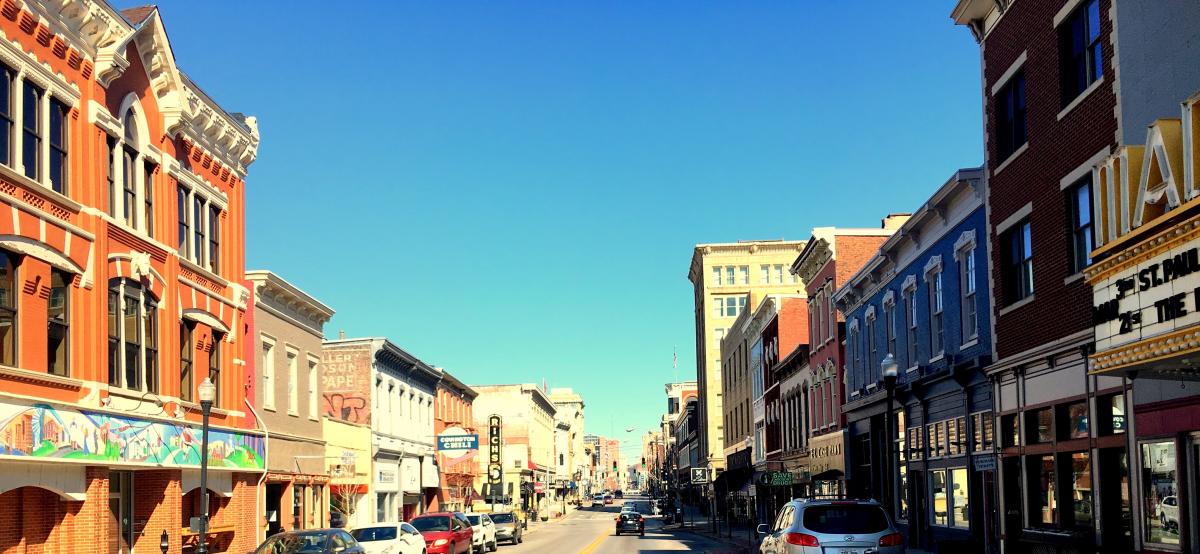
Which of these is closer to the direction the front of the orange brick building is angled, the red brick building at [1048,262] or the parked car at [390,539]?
the red brick building

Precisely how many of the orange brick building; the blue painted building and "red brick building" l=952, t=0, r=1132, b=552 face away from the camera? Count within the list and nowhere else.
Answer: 0

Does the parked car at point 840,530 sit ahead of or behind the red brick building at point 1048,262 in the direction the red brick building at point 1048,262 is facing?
ahead

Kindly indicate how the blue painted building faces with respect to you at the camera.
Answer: facing the viewer and to the left of the viewer

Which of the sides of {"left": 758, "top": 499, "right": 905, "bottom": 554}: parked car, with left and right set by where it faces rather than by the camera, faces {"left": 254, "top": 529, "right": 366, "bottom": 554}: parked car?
left

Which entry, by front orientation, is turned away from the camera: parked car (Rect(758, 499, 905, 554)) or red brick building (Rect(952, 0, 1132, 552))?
the parked car

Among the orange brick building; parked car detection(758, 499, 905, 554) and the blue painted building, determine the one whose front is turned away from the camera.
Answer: the parked car

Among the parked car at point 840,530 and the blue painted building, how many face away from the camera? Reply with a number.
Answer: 1

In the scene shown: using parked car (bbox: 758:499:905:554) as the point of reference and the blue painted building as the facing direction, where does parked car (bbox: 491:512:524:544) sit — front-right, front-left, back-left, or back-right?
front-left

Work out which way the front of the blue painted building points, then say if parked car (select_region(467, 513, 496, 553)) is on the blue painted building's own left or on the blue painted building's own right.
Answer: on the blue painted building's own right

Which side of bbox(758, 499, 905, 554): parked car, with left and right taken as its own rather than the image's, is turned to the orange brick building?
left

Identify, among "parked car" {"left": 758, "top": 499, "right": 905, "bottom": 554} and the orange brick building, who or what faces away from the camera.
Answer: the parked car

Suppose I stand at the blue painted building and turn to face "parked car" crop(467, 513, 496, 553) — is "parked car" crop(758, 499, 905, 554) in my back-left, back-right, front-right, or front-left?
back-left

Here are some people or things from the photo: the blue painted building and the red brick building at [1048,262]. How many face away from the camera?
0

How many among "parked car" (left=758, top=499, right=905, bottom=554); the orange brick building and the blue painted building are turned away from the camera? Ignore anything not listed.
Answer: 1

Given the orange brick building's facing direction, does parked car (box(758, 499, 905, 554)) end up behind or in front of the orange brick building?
in front

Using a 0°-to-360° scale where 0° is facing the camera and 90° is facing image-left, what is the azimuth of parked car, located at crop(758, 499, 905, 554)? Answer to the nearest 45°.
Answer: approximately 180°
